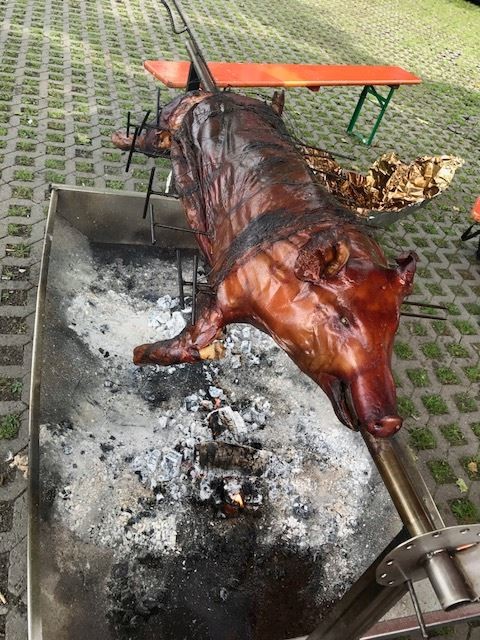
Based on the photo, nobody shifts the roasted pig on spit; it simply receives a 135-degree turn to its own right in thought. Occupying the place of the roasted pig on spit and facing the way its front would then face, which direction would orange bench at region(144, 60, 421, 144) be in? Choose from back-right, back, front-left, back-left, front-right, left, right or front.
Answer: right

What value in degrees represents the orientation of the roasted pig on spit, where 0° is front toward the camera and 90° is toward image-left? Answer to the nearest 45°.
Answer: approximately 315°
